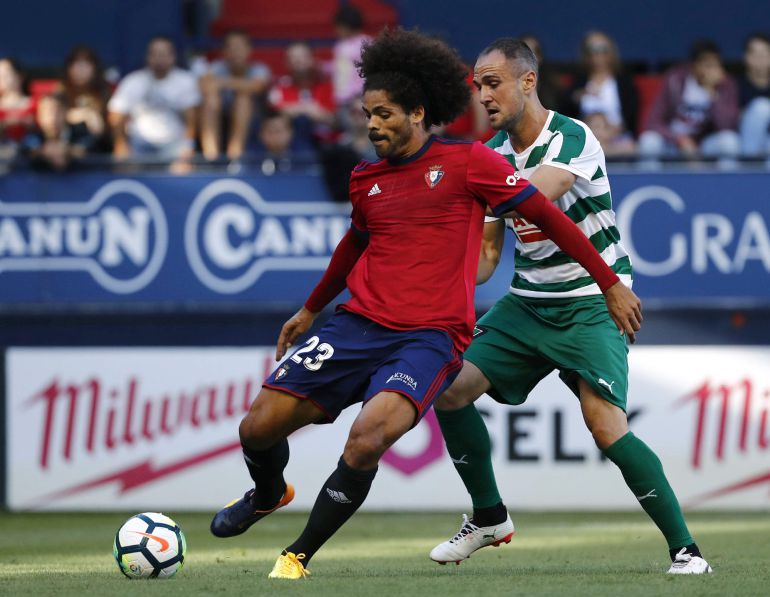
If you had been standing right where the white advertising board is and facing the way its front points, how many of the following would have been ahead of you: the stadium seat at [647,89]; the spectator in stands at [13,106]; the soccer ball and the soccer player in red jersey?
2

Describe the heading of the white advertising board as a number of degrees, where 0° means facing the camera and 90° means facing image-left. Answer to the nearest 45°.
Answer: approximately 0°

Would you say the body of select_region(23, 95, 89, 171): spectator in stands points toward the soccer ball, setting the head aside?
yes

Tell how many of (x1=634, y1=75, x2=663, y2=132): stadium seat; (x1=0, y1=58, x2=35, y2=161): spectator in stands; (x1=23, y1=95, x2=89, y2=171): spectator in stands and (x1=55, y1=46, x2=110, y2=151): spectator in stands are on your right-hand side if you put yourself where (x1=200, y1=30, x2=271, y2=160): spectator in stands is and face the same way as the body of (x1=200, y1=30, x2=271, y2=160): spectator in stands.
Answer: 3

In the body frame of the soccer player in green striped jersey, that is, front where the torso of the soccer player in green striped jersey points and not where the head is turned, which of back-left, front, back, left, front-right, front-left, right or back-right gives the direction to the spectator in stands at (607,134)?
back-right

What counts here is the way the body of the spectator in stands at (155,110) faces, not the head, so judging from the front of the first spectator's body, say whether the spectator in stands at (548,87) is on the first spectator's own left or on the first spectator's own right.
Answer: on the first spectator's own left

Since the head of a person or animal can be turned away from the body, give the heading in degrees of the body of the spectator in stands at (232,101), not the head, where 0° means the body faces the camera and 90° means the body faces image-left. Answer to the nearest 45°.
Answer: approximately 0°

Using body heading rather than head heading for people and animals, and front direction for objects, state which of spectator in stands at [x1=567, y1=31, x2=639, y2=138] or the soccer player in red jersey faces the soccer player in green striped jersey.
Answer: the spectator in stands
